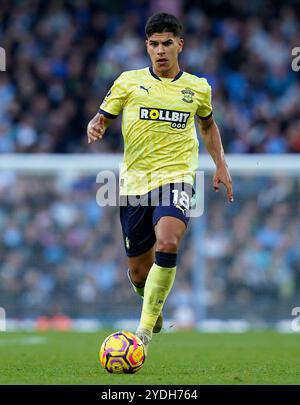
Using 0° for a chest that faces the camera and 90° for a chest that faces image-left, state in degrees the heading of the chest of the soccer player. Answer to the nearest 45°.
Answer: approximately 0°
